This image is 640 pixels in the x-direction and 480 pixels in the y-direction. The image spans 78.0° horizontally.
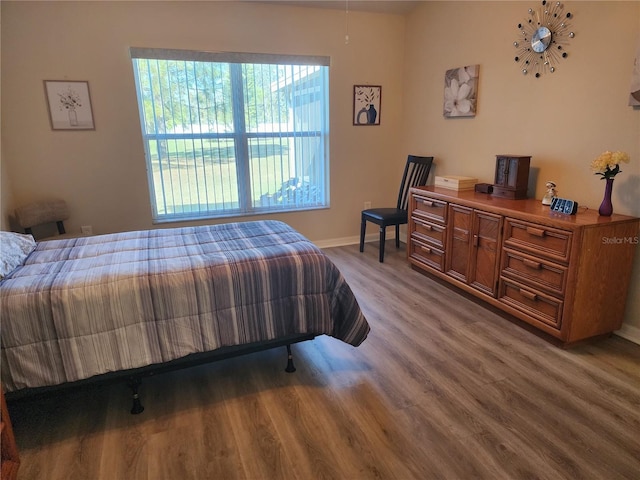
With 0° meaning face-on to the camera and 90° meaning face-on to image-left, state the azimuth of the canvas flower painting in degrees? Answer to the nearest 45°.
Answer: approximately 45°

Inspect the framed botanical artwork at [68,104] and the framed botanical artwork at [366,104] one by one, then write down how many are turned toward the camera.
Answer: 2

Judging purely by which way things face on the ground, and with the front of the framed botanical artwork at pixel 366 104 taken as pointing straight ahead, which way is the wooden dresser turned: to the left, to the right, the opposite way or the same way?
to the right

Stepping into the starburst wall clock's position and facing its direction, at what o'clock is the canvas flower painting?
The canvas flower painting is roughly at 3 o'clock from the starburst wall clock.

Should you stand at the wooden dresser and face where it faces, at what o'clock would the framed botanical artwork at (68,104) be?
The framed botanical artwork is roughly at 1 o'clock from the wooden dresser.

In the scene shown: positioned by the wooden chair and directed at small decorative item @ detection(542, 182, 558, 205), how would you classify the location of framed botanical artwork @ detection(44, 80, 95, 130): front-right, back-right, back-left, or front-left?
back-right
